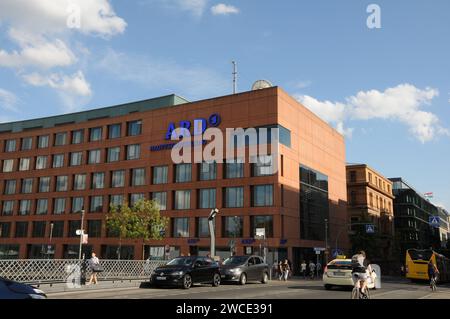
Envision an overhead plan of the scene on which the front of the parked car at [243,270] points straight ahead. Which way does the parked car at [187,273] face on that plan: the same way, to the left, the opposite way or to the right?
the same way

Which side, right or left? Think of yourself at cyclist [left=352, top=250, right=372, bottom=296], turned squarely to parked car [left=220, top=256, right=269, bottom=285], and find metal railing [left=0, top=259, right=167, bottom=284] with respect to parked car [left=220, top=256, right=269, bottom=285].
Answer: left

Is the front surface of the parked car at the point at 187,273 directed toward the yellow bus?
no

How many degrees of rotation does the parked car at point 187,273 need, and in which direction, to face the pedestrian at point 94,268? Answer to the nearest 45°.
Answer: approximately 45° to its right

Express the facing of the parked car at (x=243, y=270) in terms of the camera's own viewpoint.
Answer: facing the viewer and to the left of the viewer

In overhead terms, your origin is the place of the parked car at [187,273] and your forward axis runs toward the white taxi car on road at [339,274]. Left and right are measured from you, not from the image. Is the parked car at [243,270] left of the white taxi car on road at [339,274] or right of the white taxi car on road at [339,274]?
left

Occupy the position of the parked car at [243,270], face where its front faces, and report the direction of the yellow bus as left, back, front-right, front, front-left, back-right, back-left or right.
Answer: back

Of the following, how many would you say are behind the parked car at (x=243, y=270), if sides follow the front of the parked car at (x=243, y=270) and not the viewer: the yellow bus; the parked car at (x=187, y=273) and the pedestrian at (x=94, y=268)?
1

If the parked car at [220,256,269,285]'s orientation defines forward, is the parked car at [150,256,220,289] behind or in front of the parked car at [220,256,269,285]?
in front

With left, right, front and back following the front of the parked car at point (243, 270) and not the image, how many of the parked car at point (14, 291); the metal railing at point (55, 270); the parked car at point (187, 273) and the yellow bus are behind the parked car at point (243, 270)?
1

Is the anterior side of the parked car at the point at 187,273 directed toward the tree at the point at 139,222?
no

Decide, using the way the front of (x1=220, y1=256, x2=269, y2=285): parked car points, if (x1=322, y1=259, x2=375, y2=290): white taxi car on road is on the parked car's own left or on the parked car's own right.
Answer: on the parked car's own left

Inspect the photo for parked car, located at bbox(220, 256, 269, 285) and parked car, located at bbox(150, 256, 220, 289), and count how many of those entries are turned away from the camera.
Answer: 0

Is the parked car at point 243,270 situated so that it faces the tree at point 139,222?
no
